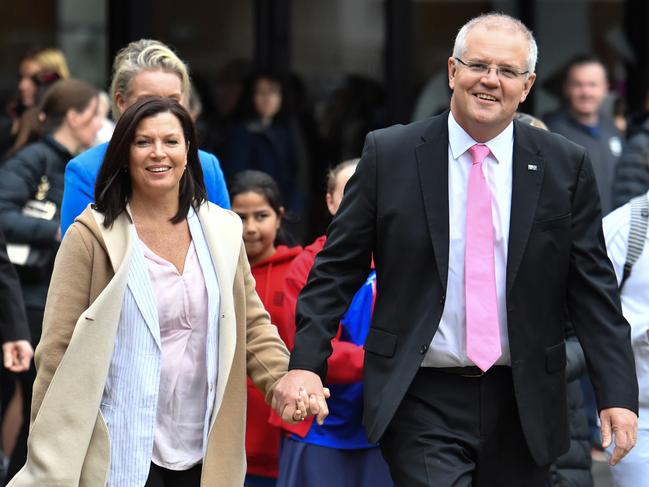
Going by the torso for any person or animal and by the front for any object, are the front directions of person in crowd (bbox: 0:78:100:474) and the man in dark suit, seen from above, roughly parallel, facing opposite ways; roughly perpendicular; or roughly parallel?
roughly perpendicular

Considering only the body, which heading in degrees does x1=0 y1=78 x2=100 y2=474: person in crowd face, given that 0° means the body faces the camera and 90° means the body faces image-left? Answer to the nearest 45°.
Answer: approximately 270°

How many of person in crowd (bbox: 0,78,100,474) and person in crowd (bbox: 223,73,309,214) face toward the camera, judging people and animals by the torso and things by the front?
1

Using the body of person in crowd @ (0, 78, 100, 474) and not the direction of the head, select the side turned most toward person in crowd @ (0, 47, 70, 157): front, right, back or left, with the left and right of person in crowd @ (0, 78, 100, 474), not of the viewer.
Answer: left

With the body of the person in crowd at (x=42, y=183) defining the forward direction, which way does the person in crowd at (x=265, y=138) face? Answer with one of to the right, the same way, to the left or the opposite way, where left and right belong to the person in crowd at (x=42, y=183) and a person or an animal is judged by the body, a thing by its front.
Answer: to the right

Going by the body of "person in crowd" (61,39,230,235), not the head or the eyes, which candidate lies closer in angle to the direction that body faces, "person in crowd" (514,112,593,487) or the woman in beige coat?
the woman in beige coat

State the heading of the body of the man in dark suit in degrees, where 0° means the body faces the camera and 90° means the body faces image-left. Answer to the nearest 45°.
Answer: approximately 0°

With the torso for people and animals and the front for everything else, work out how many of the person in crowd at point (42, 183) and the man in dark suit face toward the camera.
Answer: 1
